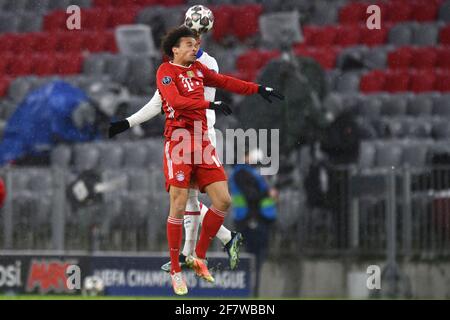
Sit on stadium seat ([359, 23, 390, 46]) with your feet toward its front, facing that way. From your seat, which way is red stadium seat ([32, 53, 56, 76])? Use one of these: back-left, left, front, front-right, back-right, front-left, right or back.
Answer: right

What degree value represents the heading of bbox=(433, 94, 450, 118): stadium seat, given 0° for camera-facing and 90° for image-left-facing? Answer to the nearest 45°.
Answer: approximately 0°

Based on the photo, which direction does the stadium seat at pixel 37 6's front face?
toward the camera

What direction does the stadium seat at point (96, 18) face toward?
toward the camera

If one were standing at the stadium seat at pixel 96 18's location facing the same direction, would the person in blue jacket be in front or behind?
in front

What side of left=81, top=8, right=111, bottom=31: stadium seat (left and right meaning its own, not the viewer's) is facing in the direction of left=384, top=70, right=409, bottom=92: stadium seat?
left

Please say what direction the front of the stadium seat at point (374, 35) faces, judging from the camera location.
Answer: facing the viewer

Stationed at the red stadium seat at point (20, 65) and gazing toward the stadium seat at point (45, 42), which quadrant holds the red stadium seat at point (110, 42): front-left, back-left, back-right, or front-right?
front-right

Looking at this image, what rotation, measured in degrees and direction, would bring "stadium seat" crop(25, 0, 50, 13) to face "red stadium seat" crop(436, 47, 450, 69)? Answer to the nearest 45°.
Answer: approximately 90° to its left

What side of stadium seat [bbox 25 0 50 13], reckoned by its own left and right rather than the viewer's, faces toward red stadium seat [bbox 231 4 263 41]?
left

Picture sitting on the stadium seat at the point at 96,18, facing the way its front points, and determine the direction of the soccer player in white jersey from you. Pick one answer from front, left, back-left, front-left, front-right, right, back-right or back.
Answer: front

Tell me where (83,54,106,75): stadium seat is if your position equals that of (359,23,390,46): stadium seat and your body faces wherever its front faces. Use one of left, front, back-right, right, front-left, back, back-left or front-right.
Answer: right

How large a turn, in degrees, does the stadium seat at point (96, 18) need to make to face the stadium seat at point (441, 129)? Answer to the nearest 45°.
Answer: approximately 45° to its left
